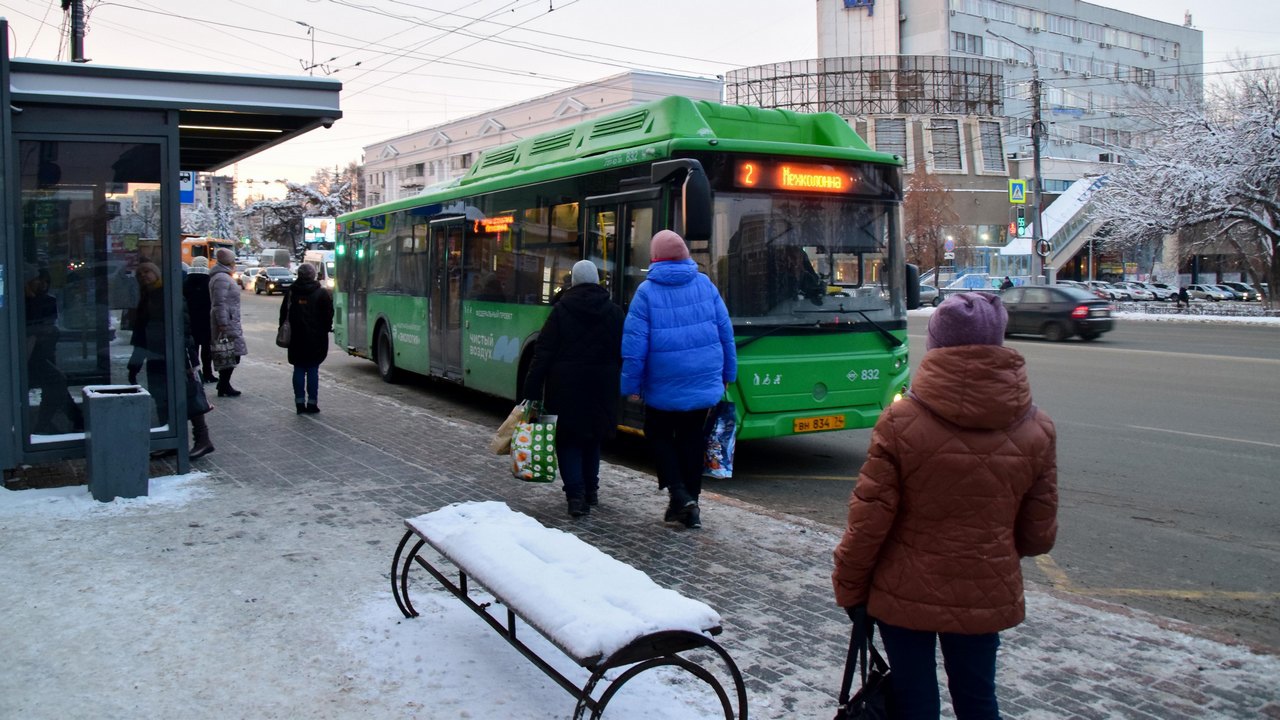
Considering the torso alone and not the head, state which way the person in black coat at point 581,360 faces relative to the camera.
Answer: away from the camera

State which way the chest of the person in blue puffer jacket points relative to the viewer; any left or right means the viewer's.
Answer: facing away from the viewer

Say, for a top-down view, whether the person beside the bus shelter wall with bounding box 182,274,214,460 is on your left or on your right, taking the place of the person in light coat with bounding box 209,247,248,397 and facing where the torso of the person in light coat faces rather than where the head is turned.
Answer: on your right

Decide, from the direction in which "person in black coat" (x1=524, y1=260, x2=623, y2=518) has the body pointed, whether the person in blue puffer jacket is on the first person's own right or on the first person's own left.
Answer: on the first person's own right

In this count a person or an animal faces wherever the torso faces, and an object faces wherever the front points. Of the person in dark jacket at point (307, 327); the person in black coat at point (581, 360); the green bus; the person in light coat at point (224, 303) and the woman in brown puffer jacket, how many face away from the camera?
3

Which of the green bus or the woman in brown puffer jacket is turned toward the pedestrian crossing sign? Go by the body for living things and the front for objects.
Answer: the woman in brown puffer jacket

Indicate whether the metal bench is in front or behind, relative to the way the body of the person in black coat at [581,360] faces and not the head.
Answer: behind

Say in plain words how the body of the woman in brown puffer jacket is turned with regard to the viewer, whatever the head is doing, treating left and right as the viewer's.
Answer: facing away from the viewer

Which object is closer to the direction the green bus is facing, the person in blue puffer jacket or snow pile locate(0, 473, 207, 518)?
the person in blue puffer jacket

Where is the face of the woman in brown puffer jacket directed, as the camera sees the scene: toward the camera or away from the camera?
away from the camera
